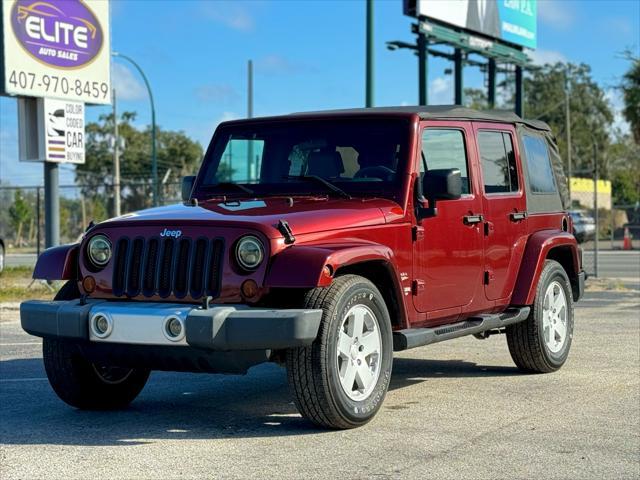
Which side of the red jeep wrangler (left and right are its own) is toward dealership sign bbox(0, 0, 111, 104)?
right

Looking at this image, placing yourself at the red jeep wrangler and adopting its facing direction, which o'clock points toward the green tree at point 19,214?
The green tree is roughly at 4 o'clock from the red jeep wrangler.

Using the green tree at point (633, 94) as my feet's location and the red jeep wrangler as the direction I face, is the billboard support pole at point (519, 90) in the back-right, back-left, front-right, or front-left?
front-right

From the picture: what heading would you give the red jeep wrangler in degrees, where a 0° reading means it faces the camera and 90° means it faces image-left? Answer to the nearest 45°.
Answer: approximately 45°

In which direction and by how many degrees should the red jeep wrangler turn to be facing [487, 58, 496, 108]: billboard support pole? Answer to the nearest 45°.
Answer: approximately 135° to its right

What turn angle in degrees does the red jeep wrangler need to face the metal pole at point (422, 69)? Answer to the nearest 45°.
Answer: approximately 135° to its right

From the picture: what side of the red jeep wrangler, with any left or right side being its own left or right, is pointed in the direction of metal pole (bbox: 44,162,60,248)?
right

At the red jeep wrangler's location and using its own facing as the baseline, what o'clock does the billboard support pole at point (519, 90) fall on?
The billboard support pole is roughly at 5 o'clock from the red jeep wrangler.

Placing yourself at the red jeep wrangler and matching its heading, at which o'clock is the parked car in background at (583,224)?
The parked car in background is roughly at 5 o'clock from the red jeep wrangler.

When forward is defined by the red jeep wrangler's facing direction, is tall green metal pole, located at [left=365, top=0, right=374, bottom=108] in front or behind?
behind
